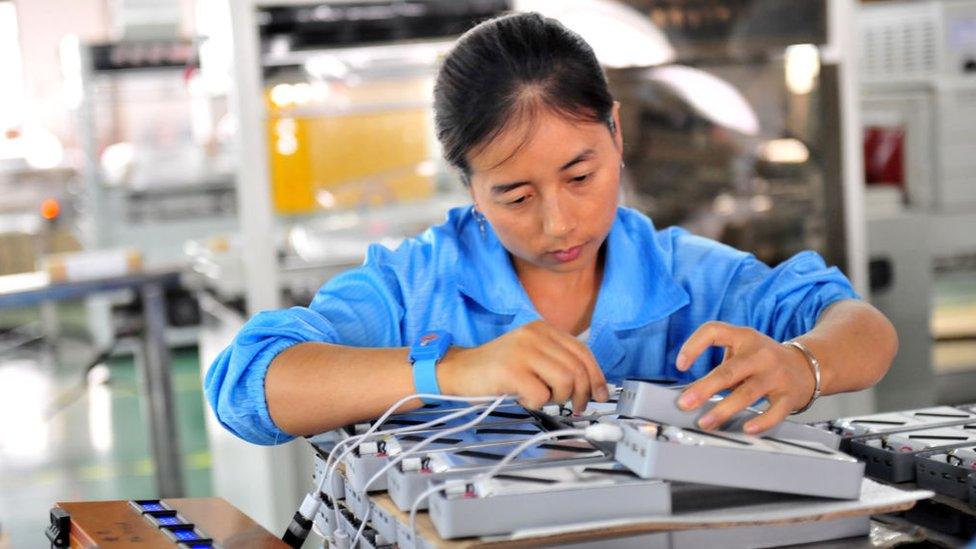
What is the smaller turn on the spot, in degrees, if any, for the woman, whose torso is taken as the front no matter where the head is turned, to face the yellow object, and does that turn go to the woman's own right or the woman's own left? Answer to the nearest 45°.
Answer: approximately 180°

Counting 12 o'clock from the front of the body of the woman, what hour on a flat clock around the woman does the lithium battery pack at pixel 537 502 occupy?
The lithium battery pack is roughly at 12 o'clock from the woman.

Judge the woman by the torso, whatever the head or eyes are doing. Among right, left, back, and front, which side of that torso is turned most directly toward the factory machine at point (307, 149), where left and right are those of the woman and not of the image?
back

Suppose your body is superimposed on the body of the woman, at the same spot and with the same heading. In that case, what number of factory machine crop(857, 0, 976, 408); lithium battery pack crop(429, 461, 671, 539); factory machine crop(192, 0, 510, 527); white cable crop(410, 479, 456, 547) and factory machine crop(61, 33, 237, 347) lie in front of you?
2

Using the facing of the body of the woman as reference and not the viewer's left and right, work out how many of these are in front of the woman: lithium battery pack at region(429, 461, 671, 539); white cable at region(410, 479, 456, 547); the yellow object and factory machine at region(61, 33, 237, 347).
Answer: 2

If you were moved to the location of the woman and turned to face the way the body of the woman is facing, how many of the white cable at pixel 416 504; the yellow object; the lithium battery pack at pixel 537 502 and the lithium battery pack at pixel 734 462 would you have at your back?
1

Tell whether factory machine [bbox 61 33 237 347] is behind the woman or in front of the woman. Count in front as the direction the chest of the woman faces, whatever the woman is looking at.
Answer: behind

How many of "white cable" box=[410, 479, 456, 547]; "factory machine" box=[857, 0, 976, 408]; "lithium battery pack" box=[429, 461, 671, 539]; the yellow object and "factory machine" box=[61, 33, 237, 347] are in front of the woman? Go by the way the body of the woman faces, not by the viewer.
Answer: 2

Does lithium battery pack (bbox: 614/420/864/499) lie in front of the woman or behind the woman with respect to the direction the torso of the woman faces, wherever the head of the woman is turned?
in front

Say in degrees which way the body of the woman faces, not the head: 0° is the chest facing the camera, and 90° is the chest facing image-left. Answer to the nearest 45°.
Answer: approximately 0°

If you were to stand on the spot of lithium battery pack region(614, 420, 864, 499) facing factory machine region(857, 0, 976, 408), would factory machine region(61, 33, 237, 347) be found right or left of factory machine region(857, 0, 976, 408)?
left
